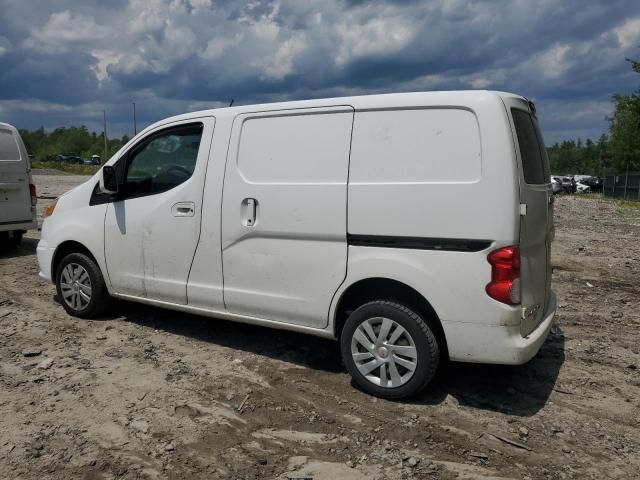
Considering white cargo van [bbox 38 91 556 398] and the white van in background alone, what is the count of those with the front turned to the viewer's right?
0

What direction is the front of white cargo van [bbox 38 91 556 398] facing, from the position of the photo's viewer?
facing away from the viewer and to the left of the viewer

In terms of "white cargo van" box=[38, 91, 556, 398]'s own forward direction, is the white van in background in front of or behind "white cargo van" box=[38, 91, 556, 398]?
in front

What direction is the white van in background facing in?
away from the camera
